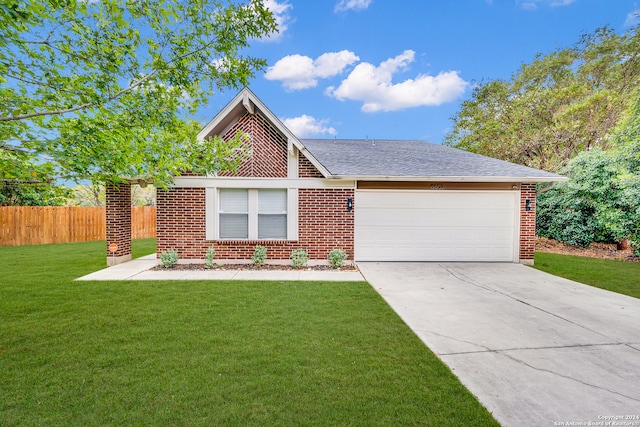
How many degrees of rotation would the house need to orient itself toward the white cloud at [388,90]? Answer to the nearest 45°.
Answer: approximately 180°

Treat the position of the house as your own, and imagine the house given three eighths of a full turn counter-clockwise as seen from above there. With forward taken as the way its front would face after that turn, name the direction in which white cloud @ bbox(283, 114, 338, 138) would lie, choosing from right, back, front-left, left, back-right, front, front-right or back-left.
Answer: front-left

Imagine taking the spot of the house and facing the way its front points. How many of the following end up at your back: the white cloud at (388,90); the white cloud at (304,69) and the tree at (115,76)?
2

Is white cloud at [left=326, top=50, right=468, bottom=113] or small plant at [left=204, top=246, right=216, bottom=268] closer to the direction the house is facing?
the small plant

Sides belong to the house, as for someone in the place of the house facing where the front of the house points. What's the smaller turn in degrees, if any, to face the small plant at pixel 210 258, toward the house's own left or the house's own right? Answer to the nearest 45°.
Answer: approximately 90° to the house's own right

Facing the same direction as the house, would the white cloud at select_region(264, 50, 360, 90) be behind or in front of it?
behind

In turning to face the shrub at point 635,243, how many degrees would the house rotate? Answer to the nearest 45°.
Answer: approximately 90° to its left

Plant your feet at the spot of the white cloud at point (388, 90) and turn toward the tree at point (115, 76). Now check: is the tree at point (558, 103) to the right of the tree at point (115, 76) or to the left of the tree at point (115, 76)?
left

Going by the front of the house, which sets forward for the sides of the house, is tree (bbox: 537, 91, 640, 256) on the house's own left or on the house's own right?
on the house's own left

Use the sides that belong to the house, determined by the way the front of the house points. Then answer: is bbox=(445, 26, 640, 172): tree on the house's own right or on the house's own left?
on the house's own left

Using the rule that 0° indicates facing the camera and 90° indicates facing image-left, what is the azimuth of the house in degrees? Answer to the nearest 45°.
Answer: approximately 0°
